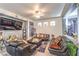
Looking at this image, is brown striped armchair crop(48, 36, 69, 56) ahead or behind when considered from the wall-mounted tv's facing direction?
ahead
